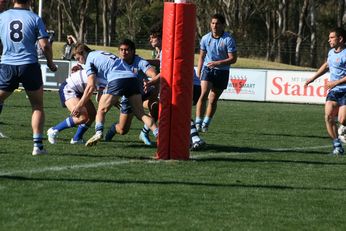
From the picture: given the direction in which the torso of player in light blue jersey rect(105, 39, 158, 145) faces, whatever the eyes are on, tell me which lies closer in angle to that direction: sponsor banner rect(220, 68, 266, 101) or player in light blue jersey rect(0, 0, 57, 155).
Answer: the player in light blue jersey

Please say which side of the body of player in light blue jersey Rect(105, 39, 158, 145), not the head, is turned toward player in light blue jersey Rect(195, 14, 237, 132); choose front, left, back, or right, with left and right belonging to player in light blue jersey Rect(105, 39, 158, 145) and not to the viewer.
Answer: back

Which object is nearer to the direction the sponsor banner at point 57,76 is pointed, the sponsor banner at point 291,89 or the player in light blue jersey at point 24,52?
the player in light blue jersey

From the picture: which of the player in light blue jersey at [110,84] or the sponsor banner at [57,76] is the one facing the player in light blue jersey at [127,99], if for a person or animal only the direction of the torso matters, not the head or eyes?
the sponsor banner

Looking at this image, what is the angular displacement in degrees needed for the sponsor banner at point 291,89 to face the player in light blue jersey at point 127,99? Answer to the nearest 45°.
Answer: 0° — it already faces them

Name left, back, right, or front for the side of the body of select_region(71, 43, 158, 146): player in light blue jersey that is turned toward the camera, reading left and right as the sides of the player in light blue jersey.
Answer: left

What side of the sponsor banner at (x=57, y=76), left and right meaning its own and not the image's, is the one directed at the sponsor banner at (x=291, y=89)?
left

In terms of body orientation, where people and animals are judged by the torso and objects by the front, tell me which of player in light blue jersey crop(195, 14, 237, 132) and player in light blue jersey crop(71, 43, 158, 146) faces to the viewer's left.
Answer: player in light blue jersey crop(71, 43, 158, 146)

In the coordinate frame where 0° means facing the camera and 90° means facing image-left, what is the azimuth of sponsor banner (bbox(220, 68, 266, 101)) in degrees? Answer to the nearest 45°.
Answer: approximately 0°

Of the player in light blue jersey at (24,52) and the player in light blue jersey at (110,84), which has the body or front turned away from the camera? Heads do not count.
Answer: the player in light blue jersey at (24,52)
